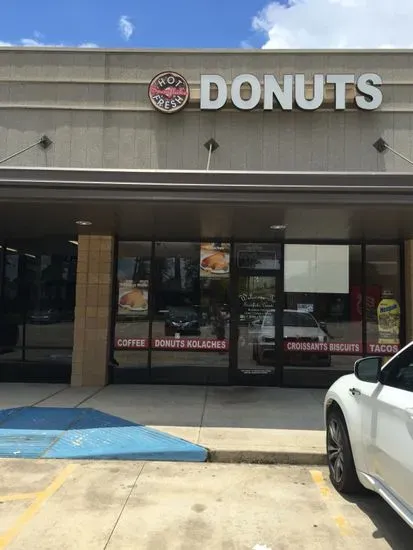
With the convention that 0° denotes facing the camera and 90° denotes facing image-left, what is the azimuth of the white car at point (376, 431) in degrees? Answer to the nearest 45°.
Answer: approximately 135°

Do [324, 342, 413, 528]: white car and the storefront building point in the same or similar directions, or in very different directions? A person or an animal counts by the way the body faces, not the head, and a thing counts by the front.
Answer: very different directions

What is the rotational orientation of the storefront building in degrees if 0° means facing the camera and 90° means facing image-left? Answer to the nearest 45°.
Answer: approximately 0°

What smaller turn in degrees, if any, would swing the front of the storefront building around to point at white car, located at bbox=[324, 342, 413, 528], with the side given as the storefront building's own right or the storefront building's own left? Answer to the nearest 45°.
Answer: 0° — it already faces it

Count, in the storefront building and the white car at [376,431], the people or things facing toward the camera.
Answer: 1

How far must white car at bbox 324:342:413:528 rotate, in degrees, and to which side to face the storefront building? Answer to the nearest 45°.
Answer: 0° — it already faces it

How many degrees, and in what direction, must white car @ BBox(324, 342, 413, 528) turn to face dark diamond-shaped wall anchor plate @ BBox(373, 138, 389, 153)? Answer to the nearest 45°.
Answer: approximately 45° to its right
